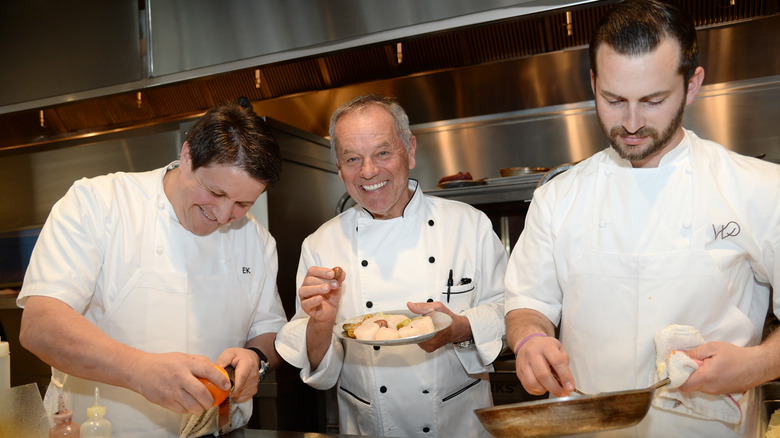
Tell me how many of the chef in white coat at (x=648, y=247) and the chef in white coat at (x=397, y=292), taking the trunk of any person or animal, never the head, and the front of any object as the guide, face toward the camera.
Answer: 2

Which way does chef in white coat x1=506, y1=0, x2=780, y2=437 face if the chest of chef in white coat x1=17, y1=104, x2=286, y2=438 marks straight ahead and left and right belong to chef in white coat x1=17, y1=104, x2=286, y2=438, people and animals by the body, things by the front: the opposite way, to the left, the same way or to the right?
to the right

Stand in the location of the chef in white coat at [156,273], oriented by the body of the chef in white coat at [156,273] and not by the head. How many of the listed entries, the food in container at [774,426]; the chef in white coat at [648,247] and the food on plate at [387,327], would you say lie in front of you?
3

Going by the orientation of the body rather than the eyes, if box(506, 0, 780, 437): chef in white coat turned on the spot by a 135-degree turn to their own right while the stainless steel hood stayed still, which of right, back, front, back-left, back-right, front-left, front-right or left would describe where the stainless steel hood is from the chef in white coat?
front

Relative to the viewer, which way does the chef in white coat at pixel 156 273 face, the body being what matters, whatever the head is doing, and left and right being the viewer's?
facing the viewer and to the right of the viewer

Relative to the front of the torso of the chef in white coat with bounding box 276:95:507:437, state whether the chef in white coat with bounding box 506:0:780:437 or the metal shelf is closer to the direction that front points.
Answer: the chef in white coat

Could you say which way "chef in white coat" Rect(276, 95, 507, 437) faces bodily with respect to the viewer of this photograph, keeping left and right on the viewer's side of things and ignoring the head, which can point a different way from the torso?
facing the viewer

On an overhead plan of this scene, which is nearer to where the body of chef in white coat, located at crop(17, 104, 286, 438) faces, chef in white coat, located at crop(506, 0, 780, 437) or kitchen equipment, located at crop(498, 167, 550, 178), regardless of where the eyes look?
the chef in white coat

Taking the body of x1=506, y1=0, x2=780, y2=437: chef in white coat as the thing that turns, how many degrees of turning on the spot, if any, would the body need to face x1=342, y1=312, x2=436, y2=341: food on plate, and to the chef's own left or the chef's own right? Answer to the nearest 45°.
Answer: approximately 90° to the chef's own right
